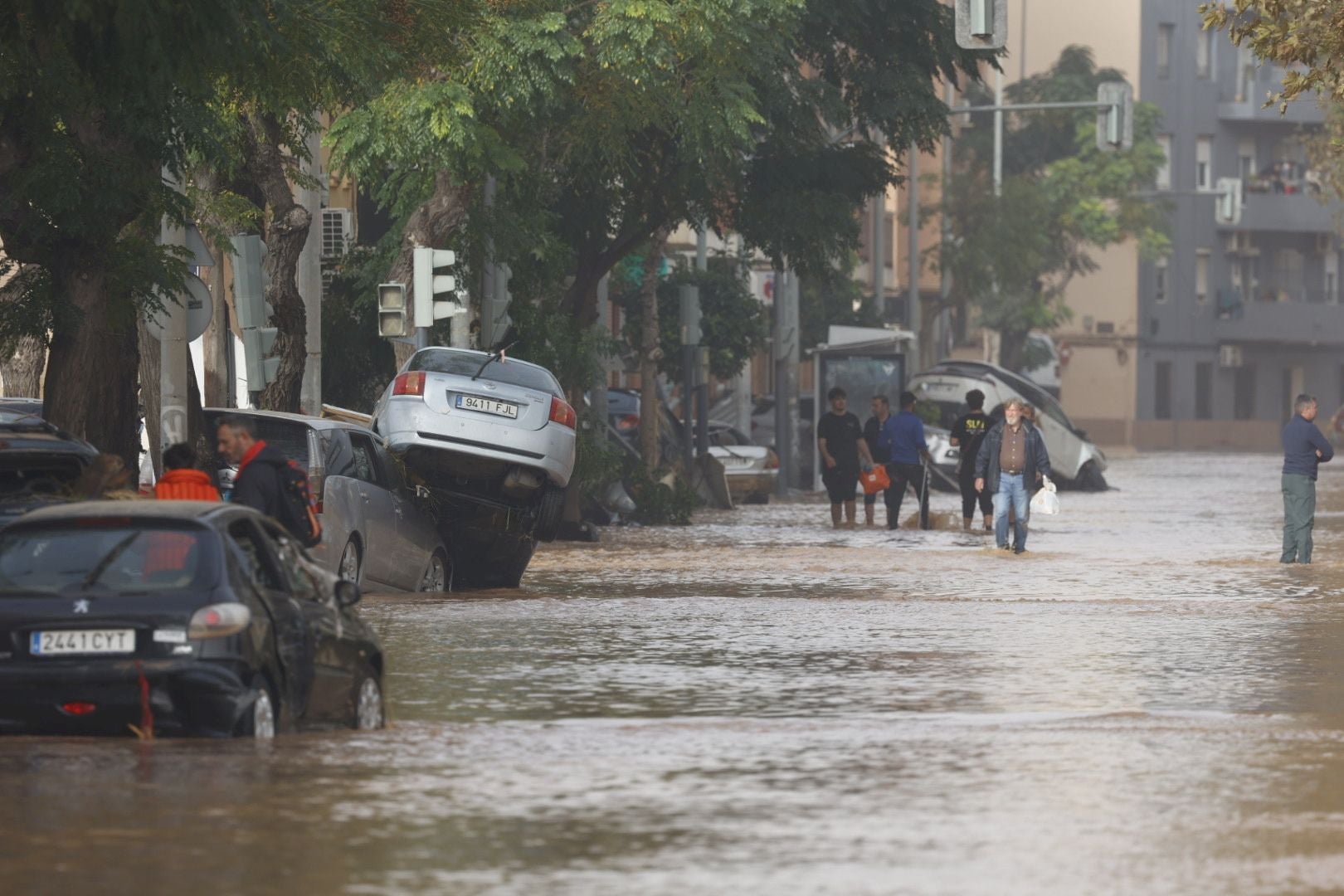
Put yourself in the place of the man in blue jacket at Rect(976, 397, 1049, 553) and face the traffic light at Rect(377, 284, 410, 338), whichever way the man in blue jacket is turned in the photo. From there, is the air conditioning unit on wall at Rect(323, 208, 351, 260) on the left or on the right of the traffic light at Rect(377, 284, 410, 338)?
right

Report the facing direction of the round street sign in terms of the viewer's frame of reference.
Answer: facing away from the viewer

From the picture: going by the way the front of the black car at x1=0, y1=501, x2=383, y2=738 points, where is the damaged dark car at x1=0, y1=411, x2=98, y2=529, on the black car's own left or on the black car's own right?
on the black car's own left

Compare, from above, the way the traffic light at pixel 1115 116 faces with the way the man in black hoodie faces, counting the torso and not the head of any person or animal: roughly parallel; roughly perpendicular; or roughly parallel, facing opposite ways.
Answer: roughly perpendicular

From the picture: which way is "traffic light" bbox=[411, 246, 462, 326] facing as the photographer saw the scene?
facing to the right of the viewer

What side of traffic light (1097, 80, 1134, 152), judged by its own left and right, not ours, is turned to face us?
back

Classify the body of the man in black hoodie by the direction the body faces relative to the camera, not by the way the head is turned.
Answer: to the viewer's left

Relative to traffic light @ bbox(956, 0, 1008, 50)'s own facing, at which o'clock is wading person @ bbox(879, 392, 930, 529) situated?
The wading person is roughly at 12 o'clock from the traffic light.

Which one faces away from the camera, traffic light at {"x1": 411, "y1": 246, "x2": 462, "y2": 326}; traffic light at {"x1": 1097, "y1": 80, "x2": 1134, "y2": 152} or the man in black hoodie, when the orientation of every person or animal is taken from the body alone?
traffic light at {"x1": 1097, "y1": 80, "x2": 1134, "y2": 152}
